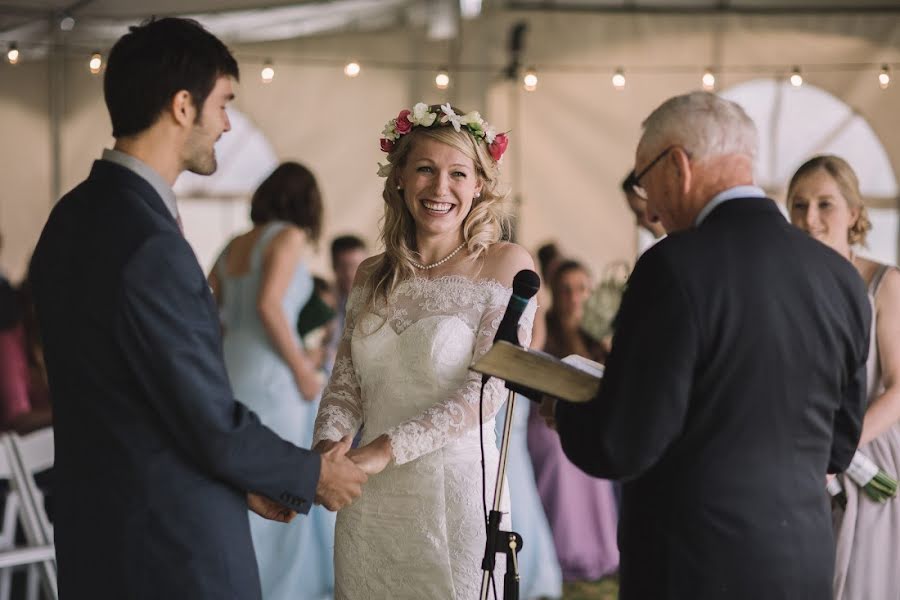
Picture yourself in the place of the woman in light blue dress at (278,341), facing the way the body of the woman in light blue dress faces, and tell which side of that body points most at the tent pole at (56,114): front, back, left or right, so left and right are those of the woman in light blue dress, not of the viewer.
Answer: left

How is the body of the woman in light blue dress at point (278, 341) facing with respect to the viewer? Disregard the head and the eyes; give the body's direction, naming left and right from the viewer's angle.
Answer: facing away from the viewer and to the right of the viewer

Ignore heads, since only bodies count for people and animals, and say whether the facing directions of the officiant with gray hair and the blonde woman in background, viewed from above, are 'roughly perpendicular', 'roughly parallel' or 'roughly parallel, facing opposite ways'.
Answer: roughly perpendicular

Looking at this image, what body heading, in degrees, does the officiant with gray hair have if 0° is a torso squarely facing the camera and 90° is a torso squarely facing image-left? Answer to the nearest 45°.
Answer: approximately 135°

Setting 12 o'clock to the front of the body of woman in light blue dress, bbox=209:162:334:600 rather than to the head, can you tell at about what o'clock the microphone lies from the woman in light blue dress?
The microphone is roughly at 4 o'clock from the woman in light blue dress.

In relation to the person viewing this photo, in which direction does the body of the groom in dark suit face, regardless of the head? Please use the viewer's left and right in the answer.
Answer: facing away from the viewer and to the right of the viewer

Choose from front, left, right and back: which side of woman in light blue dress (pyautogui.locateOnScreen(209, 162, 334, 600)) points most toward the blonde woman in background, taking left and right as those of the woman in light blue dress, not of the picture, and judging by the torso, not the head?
right

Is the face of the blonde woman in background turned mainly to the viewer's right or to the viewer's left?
to the viewer's left

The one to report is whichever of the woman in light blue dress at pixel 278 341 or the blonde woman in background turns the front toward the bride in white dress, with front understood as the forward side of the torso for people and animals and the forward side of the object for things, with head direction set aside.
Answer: the blonde woman in background
